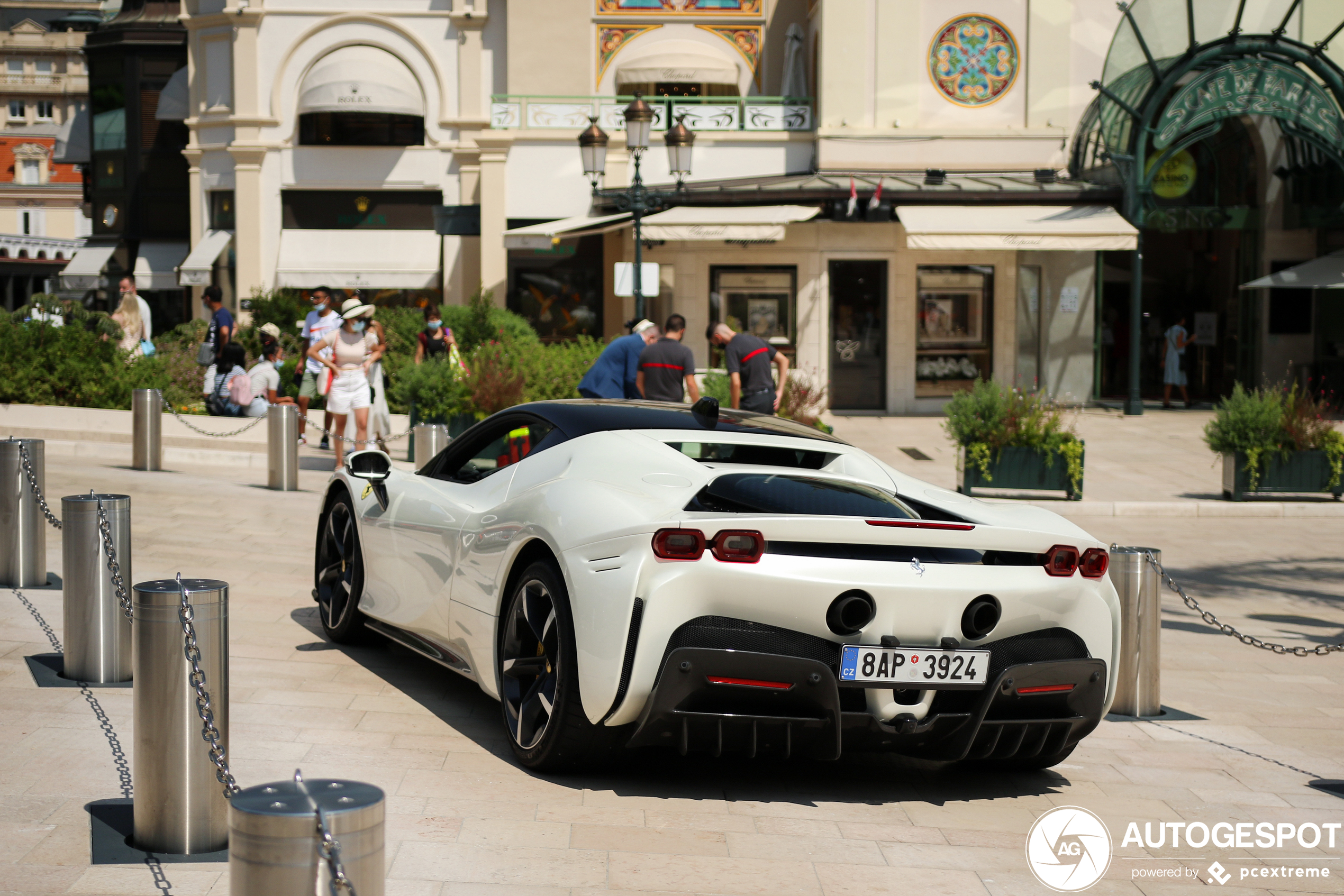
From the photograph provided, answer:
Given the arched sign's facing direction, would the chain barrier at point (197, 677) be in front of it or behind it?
in front

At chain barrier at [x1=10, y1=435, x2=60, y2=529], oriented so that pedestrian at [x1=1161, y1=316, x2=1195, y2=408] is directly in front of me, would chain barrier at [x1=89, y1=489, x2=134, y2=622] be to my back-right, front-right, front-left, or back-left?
back-right

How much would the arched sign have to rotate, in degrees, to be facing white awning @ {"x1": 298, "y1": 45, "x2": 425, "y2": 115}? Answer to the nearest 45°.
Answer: approximately 90° to its right

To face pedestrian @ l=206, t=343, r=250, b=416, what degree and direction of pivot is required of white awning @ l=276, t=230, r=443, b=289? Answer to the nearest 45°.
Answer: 0° — it already faces them

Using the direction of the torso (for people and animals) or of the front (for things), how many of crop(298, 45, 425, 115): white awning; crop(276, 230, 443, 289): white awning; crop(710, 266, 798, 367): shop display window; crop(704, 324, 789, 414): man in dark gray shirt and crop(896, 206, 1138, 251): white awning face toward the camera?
4

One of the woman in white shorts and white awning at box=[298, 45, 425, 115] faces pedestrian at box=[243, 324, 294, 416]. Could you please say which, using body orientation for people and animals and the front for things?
the white awning

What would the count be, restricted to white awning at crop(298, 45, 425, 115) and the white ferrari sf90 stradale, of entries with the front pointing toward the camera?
1

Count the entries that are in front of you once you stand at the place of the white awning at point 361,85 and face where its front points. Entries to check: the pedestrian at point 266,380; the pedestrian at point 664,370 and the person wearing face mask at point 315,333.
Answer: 3

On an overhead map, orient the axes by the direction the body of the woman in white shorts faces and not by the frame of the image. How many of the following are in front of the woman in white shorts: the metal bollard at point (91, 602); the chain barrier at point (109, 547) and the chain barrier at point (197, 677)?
3

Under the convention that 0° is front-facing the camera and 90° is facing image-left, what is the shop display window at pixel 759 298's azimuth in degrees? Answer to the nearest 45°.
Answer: approximately 0°

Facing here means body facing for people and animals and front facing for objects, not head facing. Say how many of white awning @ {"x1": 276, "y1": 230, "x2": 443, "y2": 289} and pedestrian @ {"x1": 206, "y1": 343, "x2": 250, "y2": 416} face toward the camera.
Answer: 1

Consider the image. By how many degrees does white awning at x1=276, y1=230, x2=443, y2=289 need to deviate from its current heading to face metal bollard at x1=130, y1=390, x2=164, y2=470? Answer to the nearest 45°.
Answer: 0° — it already faces it

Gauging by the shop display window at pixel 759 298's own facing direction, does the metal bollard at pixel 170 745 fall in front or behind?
in front
